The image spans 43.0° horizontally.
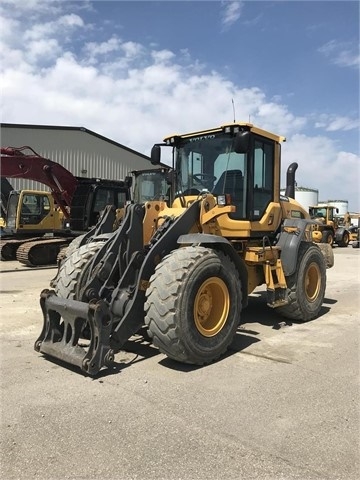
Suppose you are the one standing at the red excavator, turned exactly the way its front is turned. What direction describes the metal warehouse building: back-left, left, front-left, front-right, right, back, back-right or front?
back-right

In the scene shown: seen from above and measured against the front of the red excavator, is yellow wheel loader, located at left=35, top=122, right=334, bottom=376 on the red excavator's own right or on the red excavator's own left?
on the red excavator's own left

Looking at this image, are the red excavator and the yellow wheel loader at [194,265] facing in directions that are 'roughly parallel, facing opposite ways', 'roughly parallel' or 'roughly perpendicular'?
roughly parallel

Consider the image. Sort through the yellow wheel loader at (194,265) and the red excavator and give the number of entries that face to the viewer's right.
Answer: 0

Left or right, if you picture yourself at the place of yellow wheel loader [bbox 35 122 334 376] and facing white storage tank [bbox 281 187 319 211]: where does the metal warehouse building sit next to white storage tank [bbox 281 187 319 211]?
left

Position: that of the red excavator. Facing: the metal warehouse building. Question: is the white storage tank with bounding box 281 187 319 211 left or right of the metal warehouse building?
right

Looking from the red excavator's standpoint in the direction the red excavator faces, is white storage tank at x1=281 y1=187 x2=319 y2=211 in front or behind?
behind

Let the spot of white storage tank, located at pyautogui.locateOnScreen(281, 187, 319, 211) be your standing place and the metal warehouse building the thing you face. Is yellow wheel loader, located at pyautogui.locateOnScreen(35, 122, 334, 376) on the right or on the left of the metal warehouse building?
left

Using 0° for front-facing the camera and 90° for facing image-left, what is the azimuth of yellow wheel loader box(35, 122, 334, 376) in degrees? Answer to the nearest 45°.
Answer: approximately 45°

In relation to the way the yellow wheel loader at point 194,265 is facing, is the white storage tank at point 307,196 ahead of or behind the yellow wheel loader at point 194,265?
behind

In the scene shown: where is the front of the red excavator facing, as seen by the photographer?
facing the viewer and to the left of the viewer
